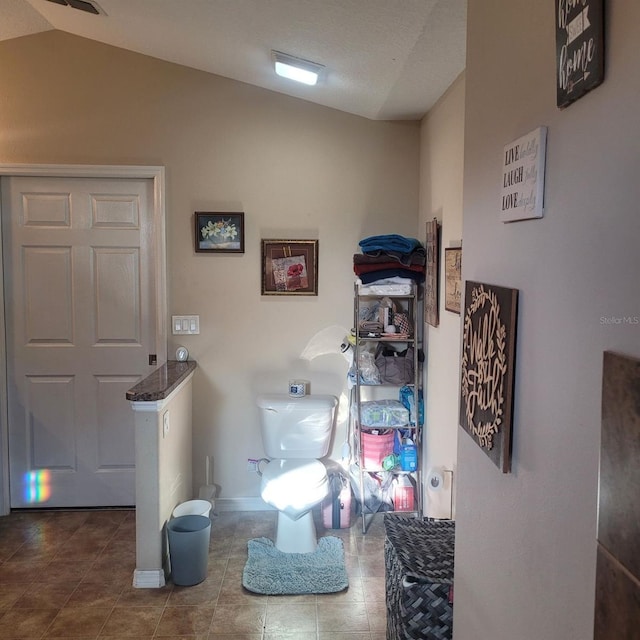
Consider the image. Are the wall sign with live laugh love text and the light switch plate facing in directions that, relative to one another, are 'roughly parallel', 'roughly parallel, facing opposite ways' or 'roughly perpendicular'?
roughly perpendicular

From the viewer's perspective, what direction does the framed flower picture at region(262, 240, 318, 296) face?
toward the camera

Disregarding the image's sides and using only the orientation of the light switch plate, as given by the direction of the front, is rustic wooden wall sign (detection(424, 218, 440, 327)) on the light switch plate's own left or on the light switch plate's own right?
on the light switch plate's own left

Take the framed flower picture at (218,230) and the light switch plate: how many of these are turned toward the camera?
2

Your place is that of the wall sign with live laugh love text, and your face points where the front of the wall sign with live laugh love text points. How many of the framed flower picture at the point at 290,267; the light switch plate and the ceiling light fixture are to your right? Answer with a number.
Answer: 3

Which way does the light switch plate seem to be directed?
toward the camera

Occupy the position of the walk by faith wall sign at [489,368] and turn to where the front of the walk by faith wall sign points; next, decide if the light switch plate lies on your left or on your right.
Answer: on your right

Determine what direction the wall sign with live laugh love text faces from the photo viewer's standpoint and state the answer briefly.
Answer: facing the viewer and to the left of the viewer

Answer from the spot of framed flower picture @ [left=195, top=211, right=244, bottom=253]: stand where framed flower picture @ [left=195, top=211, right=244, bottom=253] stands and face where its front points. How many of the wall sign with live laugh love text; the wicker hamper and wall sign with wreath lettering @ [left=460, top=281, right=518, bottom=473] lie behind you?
0

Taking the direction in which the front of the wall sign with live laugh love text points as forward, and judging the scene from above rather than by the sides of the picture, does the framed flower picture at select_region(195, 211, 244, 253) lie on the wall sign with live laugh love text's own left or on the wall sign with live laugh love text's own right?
on the wall sign with live laugh love text's own right

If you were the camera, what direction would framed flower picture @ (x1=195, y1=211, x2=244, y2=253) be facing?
facing the viewer
